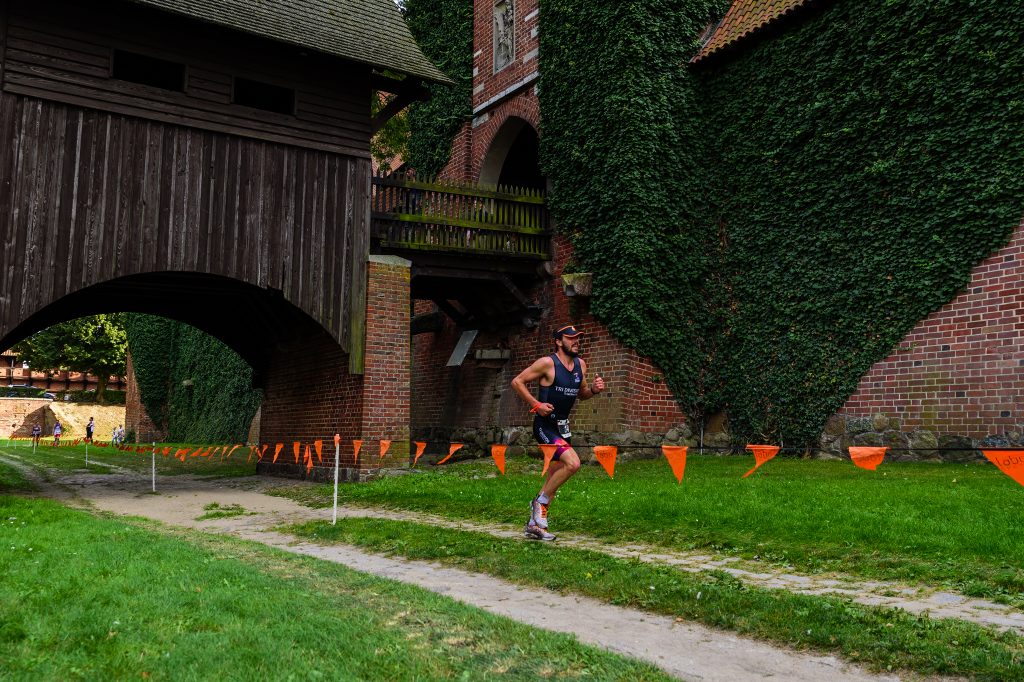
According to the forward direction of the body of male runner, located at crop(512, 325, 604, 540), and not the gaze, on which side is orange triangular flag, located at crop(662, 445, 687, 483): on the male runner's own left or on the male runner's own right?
on the male runner's own left

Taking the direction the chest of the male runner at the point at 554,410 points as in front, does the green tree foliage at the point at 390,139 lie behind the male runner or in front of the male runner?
behind

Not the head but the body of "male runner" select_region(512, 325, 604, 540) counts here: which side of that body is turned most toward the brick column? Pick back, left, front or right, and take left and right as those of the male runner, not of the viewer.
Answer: back

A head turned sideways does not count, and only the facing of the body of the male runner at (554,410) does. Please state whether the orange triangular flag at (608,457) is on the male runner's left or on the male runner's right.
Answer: on the male runner's left

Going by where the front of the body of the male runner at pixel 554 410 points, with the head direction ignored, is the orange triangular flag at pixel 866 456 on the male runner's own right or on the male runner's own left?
on the male runner's own left

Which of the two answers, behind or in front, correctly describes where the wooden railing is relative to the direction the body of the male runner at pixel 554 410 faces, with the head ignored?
behind
